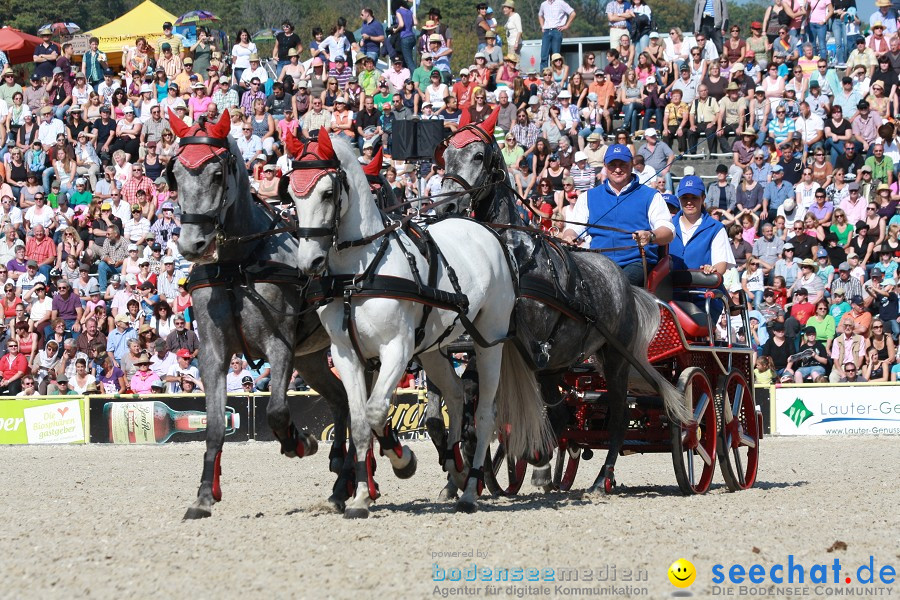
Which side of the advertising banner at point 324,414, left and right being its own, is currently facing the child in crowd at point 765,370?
left

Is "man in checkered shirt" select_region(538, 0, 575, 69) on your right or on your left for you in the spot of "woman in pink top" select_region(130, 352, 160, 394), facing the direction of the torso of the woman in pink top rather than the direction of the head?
on your left

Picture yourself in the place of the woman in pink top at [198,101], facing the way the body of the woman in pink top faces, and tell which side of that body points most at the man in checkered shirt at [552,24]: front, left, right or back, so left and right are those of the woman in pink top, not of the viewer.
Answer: left

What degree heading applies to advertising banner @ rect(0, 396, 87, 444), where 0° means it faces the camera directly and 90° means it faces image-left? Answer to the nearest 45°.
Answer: approximately 0°

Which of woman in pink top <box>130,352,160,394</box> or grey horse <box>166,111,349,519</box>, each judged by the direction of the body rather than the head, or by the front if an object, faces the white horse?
the woman in pink top

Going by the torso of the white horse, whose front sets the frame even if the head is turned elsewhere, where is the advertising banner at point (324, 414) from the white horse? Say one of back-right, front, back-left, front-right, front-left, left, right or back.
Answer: back-right

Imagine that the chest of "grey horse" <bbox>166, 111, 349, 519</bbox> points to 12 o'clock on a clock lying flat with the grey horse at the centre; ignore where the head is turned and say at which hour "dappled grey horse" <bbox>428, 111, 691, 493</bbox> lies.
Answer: The dappled grey horse is roughly at 7 o'clock from the grey horse.

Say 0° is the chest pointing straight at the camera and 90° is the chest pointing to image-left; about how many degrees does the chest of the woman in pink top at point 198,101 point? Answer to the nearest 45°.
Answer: approximately 0°

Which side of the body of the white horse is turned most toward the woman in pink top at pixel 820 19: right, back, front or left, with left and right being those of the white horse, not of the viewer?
back

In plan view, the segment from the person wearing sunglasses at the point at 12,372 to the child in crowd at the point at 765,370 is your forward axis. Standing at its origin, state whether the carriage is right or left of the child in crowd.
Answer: right
